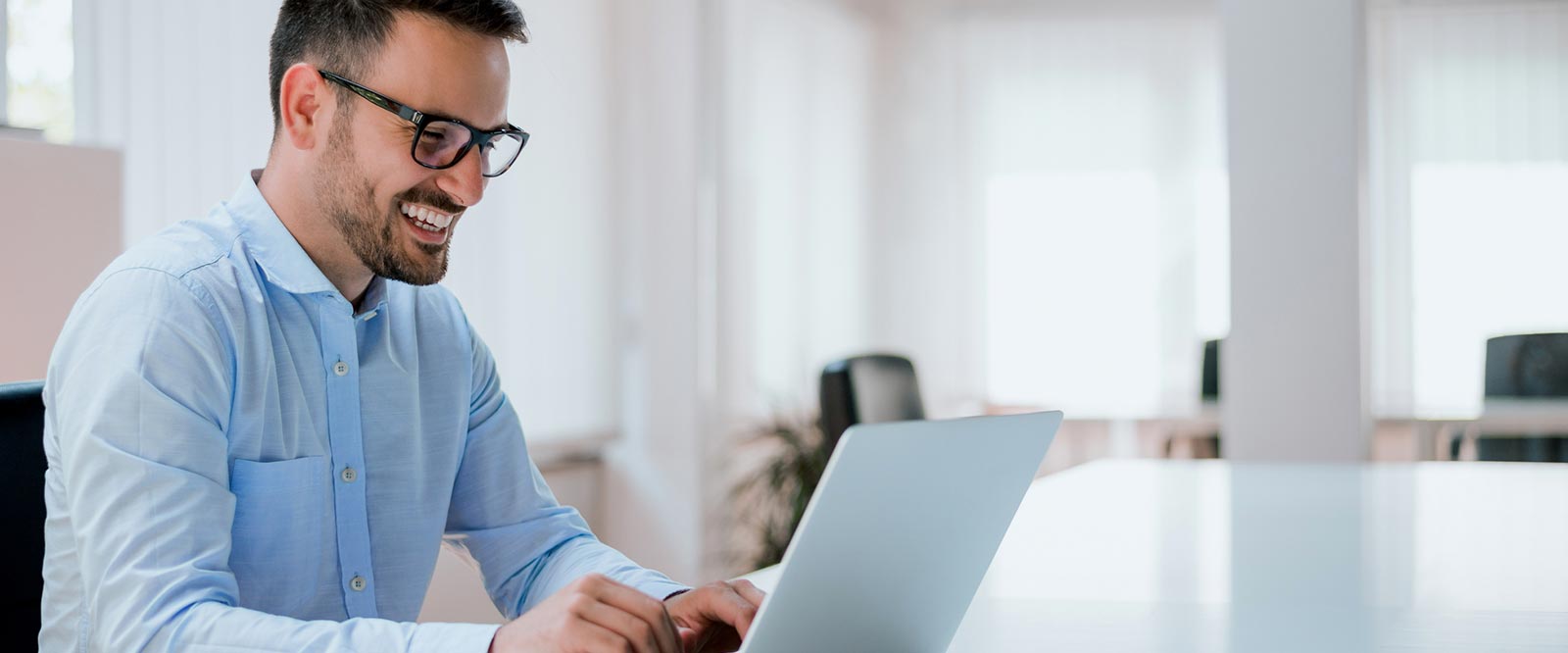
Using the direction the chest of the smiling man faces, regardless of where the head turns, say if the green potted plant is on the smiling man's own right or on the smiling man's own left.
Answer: on the smiling man's own left

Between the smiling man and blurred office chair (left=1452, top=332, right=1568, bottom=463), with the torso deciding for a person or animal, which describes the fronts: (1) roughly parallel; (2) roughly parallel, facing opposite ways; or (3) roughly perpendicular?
roughly perpendicular

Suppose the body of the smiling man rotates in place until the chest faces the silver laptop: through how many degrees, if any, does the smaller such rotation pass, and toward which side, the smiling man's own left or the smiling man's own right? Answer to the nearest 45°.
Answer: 0° — they already face it

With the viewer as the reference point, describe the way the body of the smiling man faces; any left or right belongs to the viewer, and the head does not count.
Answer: facing the viewer and to the right of the viewer

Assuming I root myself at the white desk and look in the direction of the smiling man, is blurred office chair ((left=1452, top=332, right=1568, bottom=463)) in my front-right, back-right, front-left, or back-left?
back-right

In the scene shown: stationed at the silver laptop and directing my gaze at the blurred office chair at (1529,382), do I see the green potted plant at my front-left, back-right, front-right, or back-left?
front-left

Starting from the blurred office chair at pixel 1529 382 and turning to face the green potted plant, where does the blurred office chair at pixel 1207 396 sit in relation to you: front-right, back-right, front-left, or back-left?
front-right

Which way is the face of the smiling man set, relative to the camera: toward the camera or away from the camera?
toward the camera
